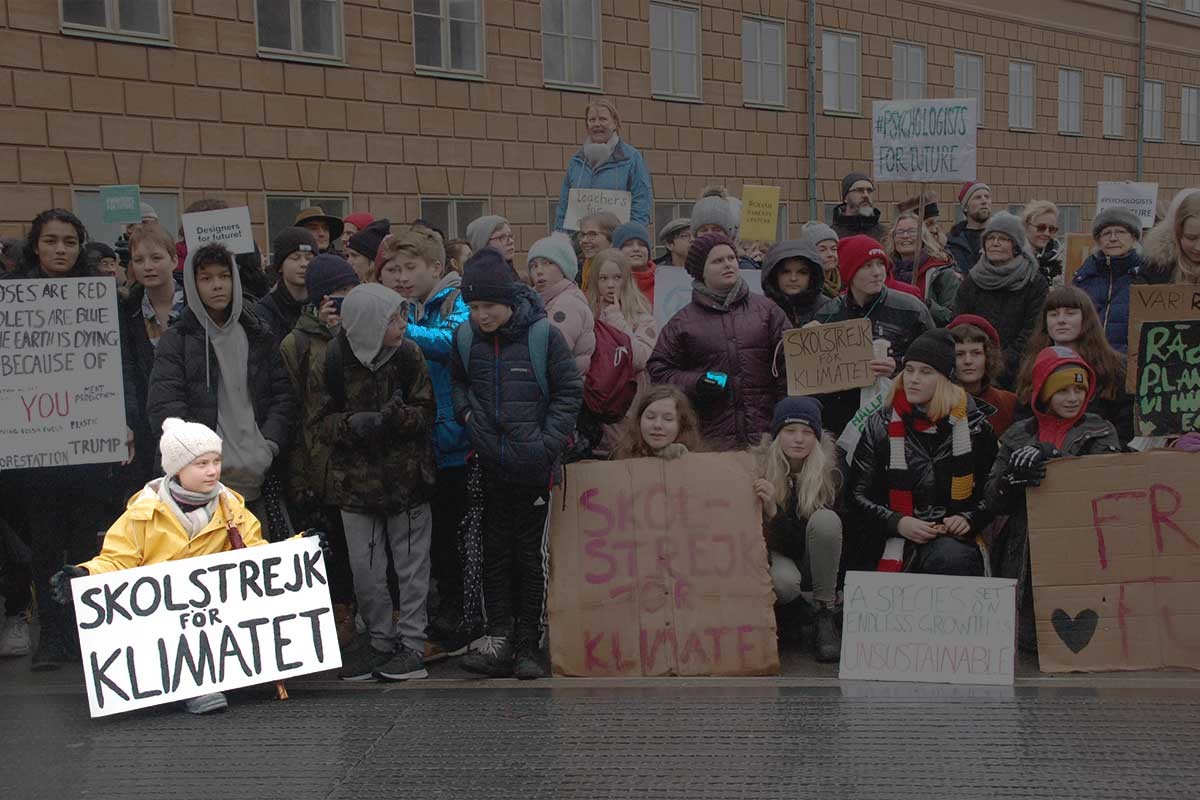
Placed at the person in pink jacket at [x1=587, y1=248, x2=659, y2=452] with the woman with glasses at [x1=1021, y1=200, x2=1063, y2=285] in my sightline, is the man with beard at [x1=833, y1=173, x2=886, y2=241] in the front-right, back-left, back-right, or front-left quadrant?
front-left

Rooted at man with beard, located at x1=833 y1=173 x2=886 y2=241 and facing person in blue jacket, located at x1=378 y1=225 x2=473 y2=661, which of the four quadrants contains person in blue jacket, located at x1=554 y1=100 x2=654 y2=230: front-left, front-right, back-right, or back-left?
front-right

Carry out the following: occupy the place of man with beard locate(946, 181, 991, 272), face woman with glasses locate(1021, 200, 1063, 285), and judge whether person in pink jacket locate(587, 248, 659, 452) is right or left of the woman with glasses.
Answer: right

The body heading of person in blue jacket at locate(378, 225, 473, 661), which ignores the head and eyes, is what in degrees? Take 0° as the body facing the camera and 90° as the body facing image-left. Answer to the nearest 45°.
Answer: approximately 45°

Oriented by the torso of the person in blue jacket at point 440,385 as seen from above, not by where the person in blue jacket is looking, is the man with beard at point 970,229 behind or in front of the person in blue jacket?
behind

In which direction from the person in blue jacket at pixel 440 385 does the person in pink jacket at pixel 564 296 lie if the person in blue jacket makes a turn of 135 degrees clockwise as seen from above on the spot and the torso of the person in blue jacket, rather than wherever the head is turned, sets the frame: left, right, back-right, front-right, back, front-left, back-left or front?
right

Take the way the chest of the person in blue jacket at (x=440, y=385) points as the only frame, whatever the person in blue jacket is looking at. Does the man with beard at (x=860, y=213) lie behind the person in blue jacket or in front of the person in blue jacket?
behind
